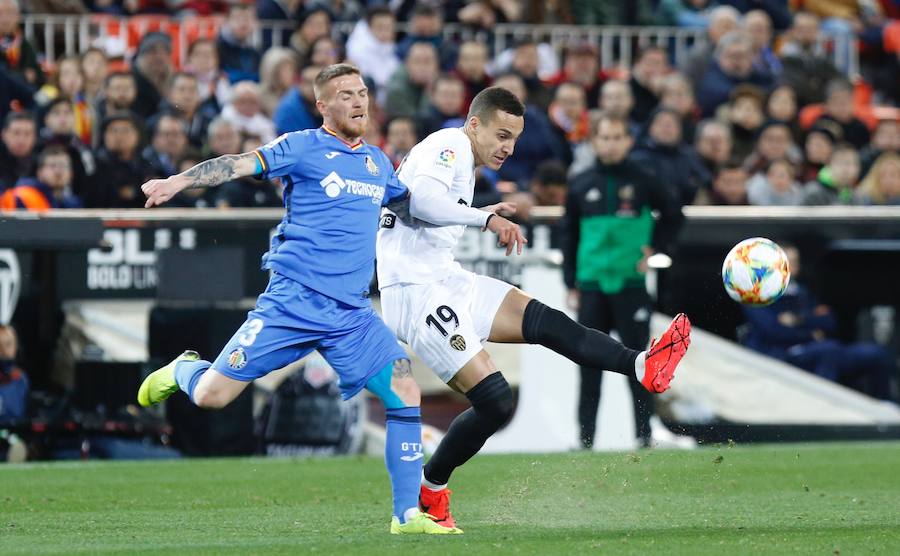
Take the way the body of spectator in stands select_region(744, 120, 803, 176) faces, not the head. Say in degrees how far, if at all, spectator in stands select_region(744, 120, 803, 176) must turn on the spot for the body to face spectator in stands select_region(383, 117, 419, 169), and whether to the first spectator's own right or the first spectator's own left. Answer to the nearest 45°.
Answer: approximately 45° to the first spectator's own right

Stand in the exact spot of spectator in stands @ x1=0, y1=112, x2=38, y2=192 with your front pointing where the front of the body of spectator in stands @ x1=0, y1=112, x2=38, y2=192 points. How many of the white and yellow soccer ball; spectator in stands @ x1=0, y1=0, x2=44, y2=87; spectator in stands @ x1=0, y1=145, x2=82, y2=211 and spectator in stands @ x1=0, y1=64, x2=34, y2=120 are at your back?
2

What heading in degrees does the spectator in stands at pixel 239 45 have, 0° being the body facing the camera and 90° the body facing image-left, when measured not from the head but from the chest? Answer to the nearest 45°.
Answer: approximately 0°
